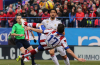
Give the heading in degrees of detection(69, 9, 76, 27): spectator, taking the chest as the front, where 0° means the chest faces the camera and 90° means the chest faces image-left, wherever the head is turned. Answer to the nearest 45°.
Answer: approximately 0°

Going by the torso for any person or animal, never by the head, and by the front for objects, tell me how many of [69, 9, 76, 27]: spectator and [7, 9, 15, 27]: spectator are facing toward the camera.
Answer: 2

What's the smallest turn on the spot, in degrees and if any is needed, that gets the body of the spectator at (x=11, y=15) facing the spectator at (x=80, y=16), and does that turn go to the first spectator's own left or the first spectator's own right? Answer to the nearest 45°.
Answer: approximately 90° to the first spectator's own left

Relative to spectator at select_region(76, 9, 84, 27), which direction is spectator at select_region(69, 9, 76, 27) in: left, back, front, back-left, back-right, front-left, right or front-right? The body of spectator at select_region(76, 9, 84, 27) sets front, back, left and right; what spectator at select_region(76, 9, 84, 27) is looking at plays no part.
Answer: right

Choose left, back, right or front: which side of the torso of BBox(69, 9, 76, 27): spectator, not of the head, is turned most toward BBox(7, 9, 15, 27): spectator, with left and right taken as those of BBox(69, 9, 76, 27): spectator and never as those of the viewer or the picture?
right

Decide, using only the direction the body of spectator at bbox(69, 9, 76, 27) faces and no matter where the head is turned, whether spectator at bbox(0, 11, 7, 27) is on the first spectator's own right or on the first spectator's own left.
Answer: on the first spectator's own right

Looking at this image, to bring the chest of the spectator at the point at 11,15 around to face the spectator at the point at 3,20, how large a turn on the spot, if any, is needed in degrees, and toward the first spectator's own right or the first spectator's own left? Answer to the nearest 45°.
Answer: approximately 90° to the first spectator's own right

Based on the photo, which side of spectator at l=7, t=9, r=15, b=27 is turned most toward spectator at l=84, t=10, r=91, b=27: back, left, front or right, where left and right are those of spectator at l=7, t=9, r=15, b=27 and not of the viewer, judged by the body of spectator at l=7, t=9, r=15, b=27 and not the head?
left

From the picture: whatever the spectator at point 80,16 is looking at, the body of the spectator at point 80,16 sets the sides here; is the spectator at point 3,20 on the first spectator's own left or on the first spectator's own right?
on the first spectator's own right
